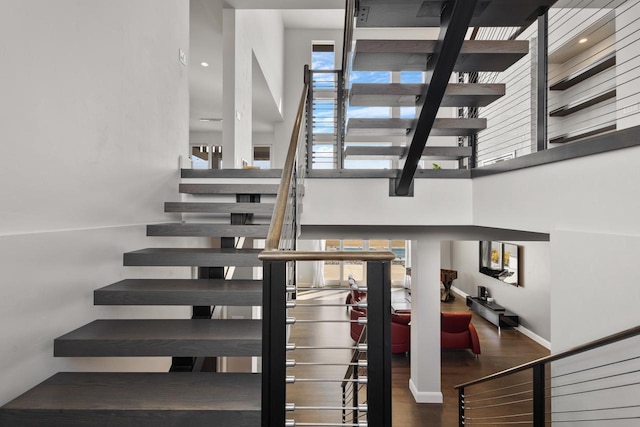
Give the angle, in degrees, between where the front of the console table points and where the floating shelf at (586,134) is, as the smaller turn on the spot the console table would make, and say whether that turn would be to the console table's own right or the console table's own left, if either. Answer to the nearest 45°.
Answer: approximately 45° to the console table's own left

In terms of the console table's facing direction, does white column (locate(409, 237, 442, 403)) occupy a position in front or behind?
in front

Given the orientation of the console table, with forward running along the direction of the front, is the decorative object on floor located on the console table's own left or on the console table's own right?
on the console table's own right

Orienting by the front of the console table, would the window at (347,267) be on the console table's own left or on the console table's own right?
on the console table's own right

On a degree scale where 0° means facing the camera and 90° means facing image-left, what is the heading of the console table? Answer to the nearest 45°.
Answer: approximately 45°

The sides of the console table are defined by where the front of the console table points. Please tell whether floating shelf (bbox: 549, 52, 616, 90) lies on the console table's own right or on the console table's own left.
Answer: on the console table's own left

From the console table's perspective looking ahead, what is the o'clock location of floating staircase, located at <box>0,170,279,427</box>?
The floating staircase is roughly at 11 o'clock from the console table.

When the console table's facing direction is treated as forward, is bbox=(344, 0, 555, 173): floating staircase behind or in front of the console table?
in front
